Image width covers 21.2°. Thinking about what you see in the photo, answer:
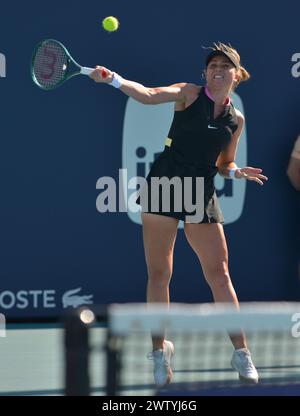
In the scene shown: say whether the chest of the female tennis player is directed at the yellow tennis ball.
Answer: no

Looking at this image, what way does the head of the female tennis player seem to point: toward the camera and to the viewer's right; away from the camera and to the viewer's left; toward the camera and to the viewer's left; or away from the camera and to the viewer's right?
toward the camera and to the viewer's left

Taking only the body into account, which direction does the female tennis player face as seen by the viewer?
toward the camera
